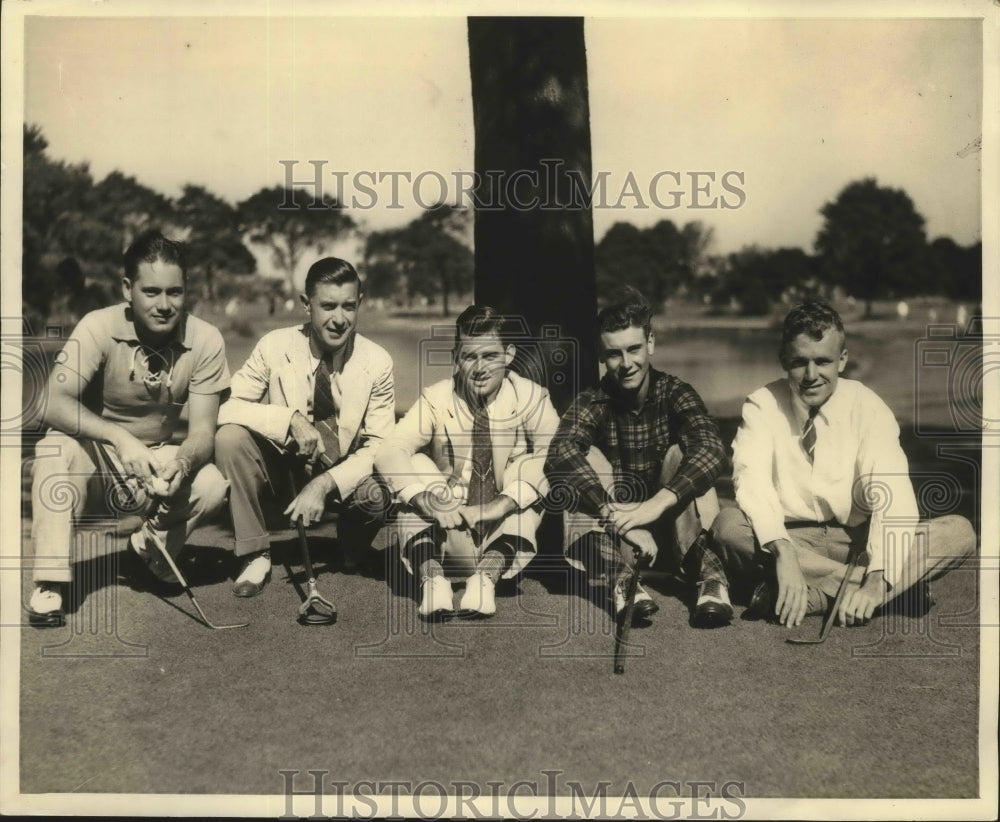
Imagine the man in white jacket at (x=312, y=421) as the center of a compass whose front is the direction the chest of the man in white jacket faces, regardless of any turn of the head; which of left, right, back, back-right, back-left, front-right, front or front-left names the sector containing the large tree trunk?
left

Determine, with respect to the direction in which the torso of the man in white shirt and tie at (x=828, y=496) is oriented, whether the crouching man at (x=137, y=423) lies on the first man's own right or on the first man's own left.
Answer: on the first man's own right

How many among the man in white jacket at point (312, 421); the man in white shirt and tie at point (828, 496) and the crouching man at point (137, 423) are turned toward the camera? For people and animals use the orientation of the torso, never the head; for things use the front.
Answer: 3

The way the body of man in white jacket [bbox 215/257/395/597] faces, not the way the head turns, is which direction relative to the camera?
toward the camera

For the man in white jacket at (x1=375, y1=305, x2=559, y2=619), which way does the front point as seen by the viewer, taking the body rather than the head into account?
toward the camera

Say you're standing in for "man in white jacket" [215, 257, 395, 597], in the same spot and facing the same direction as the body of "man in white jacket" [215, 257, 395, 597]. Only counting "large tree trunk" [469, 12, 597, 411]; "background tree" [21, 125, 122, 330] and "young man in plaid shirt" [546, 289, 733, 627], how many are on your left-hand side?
2

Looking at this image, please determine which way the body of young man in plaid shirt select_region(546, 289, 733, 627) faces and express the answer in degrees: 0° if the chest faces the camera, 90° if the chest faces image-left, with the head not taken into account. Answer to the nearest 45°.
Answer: approximately 0°

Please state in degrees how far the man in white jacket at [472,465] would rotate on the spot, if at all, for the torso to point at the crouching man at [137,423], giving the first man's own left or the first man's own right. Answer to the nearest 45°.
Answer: approximately 90° to the first man's own right

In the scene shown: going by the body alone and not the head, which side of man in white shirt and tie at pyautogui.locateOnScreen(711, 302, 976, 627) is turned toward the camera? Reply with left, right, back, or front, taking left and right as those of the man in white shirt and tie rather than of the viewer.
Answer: front
